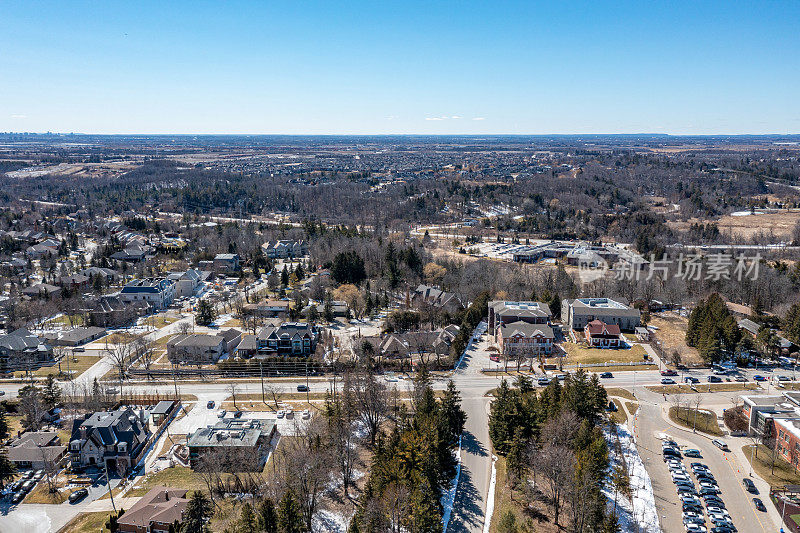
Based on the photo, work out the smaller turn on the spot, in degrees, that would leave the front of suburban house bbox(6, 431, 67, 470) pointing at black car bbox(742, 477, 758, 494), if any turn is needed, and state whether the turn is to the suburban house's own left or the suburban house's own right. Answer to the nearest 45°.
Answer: approximately 45° to the suburban house's own left

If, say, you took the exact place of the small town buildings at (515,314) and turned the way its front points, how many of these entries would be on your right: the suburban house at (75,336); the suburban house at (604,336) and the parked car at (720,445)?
1

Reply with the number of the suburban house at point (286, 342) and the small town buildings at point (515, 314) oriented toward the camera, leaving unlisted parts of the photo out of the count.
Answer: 2

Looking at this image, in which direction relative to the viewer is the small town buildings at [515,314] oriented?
toward the camera

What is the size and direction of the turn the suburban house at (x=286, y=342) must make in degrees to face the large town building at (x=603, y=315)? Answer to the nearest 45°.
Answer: approximately 90° to its left

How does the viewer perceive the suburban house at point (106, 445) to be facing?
facing the viewer

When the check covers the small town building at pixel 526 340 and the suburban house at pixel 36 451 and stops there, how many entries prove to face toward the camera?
2

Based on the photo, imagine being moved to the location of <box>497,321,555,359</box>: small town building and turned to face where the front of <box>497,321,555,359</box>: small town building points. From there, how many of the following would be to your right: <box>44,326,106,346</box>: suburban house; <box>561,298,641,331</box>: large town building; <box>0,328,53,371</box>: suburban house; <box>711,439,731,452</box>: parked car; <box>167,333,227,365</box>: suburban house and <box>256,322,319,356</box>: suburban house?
4

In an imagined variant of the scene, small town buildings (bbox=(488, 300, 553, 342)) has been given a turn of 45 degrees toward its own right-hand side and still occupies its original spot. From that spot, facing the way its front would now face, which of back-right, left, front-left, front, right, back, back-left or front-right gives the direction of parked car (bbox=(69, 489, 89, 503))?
front

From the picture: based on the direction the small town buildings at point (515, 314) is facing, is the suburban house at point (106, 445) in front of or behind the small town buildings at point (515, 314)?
in front

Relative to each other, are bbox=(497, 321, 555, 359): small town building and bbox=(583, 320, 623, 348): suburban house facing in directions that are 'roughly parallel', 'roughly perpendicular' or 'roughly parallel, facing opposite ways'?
roughly parallel

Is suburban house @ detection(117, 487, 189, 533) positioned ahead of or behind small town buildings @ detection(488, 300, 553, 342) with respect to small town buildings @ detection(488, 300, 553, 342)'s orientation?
ahead

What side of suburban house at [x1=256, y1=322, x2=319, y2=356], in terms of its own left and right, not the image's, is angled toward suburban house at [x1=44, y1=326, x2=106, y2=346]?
right

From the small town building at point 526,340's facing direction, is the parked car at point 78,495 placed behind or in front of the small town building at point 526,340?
in front

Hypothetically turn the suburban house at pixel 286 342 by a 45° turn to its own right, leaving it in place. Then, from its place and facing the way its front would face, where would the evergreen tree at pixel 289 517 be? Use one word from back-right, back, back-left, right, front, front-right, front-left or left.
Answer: front-left

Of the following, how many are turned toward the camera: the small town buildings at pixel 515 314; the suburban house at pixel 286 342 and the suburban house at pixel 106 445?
3
